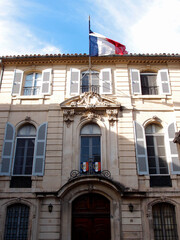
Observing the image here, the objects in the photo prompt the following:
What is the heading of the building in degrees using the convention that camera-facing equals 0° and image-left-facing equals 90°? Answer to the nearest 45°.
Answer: approximately 0°
